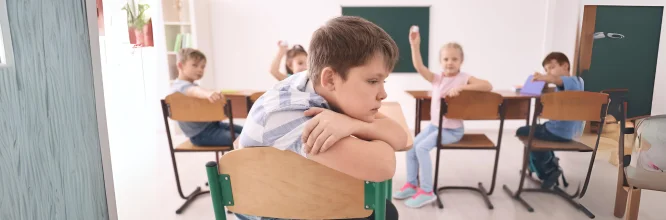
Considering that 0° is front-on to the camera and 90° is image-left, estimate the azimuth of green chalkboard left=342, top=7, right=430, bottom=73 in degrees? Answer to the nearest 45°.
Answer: approximately 0°

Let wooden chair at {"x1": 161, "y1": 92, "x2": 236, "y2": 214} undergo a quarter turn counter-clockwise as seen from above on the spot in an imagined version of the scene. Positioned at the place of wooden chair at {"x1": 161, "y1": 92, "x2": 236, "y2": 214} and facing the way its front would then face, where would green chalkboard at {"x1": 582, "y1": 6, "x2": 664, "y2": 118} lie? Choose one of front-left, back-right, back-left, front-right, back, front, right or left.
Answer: back

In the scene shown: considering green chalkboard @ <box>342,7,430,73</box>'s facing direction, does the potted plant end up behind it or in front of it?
in front

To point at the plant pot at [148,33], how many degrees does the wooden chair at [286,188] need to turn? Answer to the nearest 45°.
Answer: approximately 45° to its left

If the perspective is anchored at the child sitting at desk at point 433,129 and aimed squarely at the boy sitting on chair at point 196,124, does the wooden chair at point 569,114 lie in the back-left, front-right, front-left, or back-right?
back-left

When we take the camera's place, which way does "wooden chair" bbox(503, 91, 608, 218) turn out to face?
facing away from the viewer and to the left of the viewer

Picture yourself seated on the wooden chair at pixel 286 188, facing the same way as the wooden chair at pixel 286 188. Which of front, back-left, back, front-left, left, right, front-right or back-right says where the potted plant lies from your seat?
front-left

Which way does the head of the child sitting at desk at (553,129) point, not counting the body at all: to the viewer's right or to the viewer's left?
to the viewer's left

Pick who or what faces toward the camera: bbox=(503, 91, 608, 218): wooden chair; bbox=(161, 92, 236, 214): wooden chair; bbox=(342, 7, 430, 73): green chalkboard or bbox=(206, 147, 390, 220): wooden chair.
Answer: the green chalkboard

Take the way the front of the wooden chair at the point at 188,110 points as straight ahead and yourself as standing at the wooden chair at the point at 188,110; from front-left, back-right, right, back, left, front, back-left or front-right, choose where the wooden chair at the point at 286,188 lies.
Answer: back-right

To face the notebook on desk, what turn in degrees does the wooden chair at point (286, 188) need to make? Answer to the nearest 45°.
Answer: approximately 45° to its right
